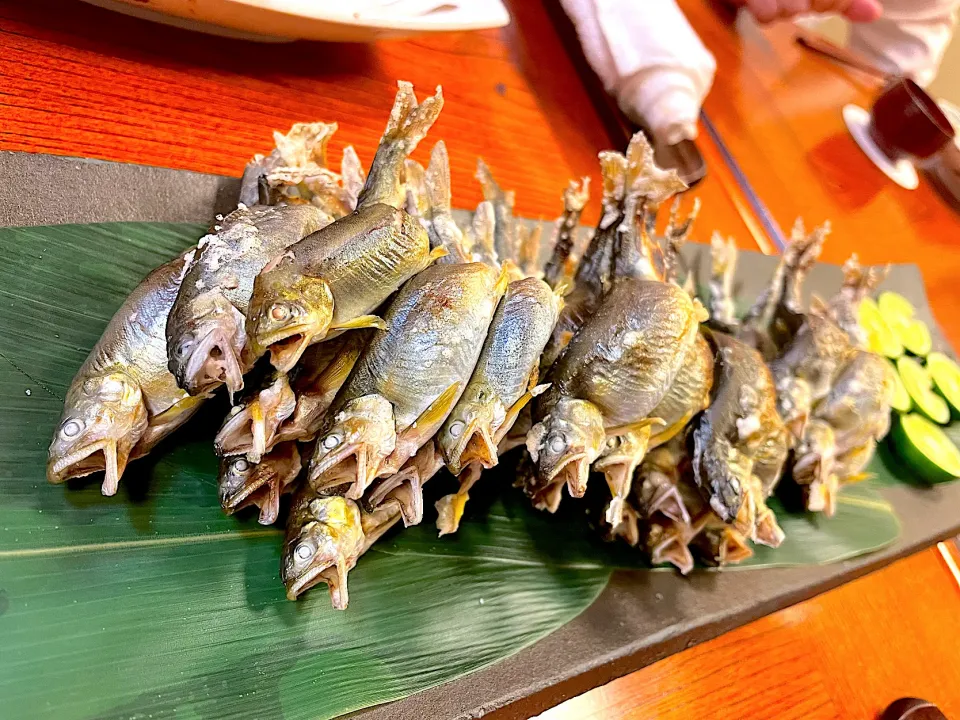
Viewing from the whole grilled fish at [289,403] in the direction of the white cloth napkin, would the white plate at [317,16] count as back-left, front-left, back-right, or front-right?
front-left

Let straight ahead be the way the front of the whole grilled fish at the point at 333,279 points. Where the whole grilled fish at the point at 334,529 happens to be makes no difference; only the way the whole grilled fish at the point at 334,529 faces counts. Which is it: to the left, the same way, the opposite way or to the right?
the same way

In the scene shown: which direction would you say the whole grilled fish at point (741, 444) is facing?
toward the camera

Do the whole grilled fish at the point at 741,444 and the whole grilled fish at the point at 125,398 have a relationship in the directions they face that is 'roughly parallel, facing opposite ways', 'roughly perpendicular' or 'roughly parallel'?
roughly parallel

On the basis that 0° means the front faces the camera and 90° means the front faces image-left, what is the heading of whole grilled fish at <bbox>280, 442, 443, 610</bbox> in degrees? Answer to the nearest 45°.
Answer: approximately 45°

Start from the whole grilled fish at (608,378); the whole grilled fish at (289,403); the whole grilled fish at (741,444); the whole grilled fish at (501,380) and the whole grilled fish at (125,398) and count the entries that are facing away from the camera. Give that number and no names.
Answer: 0

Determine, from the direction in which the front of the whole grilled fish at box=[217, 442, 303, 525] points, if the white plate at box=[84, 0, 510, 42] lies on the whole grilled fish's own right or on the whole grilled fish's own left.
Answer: on the whole grilled fish's own right

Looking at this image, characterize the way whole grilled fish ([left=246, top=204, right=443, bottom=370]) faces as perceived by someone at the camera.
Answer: facing the viewer and to the left of the viewer

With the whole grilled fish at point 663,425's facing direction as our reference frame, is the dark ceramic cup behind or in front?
behind

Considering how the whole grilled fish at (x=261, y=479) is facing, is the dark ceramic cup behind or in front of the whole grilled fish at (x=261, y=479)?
behind
